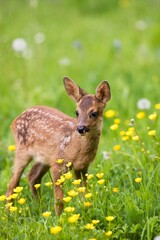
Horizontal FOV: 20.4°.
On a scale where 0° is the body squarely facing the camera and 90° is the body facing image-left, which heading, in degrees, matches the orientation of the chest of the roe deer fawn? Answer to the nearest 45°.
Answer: approximately 315°

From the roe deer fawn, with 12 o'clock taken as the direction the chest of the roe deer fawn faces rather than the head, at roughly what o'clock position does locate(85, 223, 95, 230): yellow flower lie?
The yellow flower is roughly at 1 o'clock from the roe deer fawn.
